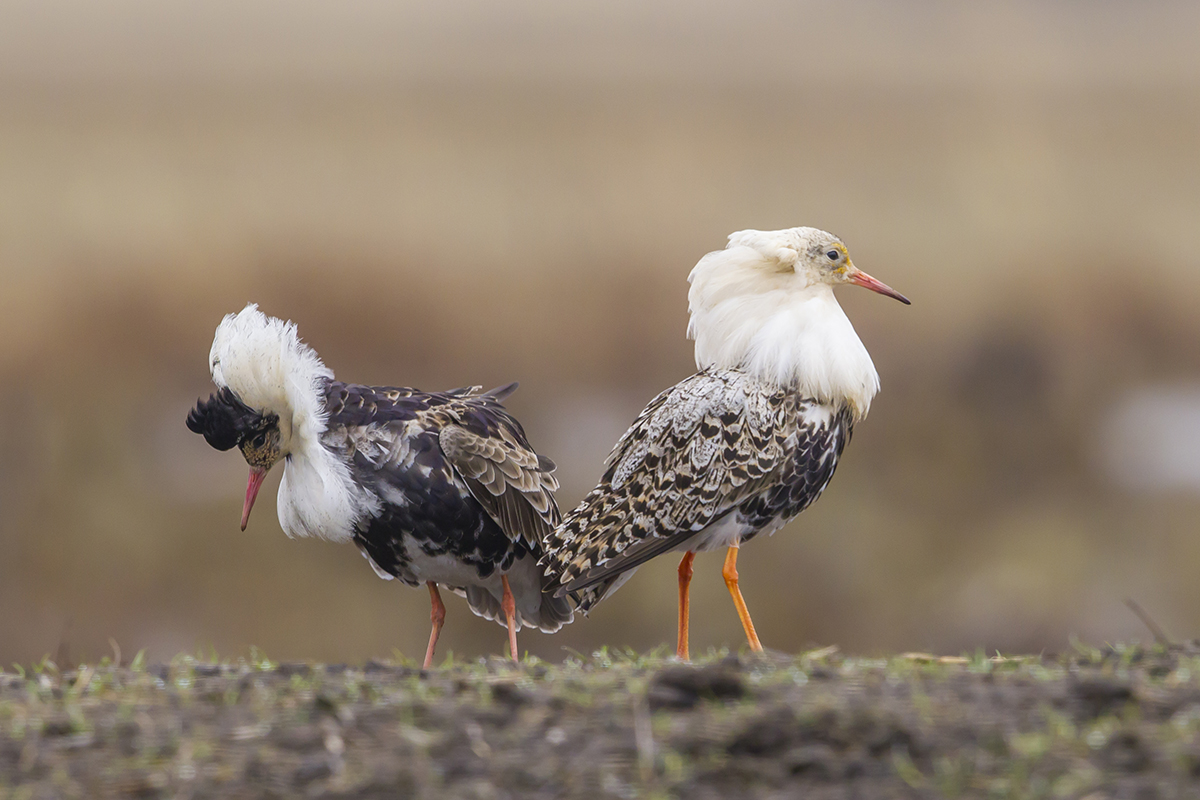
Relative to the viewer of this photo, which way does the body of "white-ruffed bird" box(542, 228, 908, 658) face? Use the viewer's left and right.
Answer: facing to the right of the viewer

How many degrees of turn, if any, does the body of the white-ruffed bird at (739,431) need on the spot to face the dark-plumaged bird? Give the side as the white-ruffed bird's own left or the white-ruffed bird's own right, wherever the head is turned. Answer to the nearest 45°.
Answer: approximately 180°
